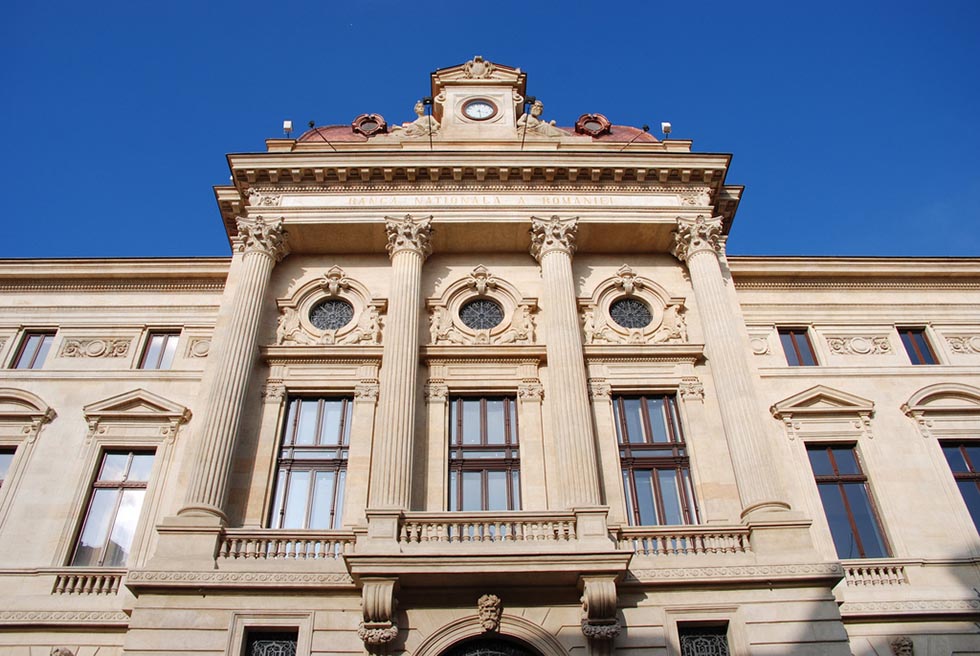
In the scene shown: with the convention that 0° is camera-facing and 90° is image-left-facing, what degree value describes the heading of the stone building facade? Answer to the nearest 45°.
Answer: approximately 0°
